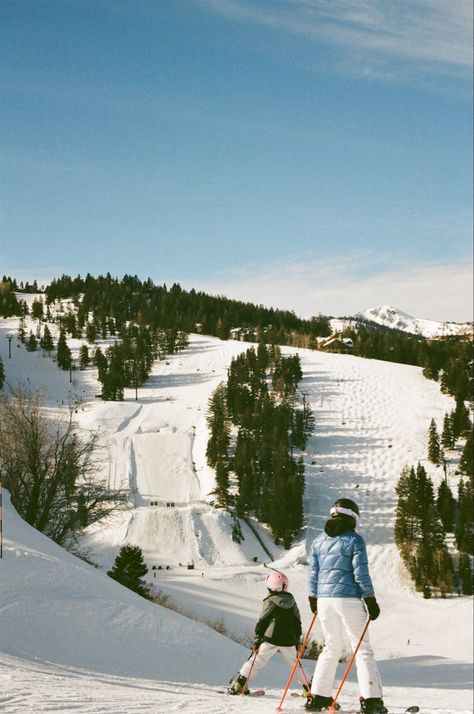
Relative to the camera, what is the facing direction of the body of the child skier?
away from the camera

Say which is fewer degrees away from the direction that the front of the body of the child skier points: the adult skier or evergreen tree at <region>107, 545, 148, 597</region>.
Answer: the evergreen tree

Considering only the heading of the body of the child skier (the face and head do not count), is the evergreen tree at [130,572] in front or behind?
in front

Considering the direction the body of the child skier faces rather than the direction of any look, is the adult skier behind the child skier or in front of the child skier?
behind
